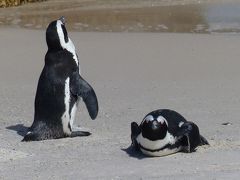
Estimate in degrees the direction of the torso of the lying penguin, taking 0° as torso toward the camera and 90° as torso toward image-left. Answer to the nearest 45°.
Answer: approximately 45°

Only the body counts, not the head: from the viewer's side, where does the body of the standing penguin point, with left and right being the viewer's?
facing away from the viewer and to the right of the viewer

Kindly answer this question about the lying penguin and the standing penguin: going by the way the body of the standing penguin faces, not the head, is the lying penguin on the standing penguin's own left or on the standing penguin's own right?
on the standing penguin's own right

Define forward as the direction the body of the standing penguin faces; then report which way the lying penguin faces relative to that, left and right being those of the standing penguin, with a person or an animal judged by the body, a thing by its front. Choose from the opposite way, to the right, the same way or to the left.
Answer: the opposite way

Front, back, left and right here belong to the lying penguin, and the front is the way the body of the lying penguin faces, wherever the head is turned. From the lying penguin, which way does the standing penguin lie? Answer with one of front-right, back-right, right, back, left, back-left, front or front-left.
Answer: right
